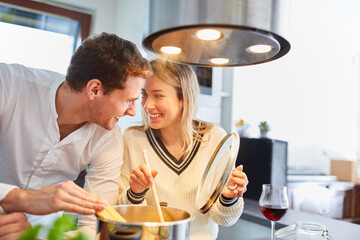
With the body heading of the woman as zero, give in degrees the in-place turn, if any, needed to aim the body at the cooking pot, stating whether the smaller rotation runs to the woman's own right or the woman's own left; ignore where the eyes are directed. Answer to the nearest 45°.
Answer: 0° — they already face it

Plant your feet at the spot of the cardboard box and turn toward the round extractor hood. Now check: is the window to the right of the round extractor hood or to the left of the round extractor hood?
right

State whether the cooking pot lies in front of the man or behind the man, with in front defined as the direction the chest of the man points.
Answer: in front

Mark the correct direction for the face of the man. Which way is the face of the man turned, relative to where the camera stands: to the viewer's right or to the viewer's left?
to the viewer's right

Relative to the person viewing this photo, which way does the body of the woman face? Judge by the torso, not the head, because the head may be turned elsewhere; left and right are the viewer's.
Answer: facing the viewer

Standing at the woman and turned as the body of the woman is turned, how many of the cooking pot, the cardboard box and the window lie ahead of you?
1

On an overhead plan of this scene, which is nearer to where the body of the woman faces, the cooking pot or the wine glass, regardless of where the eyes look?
the cooking pot

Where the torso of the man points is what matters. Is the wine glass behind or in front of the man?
in front

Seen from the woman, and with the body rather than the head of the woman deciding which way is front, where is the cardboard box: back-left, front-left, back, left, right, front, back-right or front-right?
back-left

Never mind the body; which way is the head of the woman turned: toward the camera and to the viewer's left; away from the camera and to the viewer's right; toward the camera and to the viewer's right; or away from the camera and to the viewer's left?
toward the camera and to the viewer's left

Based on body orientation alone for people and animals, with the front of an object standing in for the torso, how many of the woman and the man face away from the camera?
0

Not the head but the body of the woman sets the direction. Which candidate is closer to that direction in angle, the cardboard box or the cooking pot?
the cooking pot
